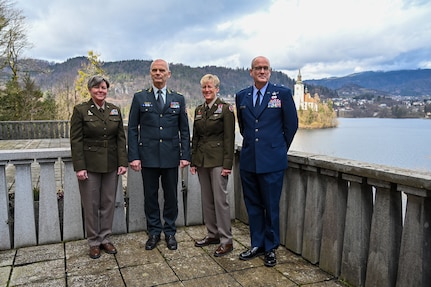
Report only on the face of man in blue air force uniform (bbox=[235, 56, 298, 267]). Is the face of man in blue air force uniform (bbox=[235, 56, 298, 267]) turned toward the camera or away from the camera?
toward the camera

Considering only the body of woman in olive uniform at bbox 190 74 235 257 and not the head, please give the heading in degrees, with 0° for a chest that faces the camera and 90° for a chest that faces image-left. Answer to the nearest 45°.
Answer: approximately 45°

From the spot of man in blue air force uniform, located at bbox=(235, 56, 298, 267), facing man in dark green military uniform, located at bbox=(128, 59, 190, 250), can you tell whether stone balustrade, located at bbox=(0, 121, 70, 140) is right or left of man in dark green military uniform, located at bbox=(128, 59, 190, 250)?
right

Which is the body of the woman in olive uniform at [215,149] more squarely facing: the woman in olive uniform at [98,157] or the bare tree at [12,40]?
the woman in olive uniform

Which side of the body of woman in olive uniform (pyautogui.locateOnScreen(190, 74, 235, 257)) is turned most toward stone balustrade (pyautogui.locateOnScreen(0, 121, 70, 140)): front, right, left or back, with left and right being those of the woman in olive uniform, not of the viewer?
right

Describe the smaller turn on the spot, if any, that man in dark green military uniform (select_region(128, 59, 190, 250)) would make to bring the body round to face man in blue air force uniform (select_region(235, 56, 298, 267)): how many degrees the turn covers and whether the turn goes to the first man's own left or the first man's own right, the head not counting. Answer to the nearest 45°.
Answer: approximately 45° to the first man's own left

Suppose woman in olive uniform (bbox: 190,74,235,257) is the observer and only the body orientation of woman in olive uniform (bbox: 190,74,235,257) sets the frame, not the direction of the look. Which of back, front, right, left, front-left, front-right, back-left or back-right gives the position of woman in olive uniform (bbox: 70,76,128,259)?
front-right

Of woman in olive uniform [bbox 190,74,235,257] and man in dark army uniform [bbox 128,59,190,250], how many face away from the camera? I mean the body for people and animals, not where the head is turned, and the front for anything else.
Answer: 0

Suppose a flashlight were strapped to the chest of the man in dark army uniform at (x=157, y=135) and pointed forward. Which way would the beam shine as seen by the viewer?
toward the camera

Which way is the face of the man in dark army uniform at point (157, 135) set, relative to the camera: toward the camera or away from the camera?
toward the camera
